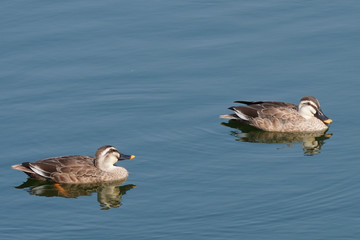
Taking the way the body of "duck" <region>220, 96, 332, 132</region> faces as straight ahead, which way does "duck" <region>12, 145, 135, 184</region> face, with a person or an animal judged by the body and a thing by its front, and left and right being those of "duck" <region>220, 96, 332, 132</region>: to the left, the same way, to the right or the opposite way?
the same way

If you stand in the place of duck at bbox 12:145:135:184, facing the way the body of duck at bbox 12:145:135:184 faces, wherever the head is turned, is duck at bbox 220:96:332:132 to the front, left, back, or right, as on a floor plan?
front

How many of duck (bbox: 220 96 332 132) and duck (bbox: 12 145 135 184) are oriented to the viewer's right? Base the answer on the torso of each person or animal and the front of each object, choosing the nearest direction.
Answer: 2

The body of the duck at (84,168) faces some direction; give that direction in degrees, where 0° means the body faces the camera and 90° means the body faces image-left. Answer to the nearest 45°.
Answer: approximately 270°

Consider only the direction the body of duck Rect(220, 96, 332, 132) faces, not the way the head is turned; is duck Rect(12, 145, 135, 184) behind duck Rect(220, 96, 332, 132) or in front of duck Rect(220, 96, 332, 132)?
behind

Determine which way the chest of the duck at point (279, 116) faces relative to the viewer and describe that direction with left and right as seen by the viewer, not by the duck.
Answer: facing to the right of the viewer
